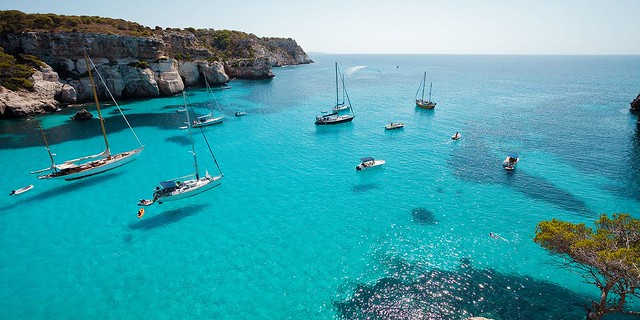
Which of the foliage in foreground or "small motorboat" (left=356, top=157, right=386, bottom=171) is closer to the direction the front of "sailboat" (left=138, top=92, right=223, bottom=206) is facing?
the small motorboat

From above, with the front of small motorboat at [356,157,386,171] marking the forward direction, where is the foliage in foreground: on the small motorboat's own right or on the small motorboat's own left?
on the small motorboat's own right

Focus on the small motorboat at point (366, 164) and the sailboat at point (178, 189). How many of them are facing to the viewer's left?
0

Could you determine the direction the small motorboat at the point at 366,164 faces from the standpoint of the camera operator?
facing away from the viewer and to the right of the viewer

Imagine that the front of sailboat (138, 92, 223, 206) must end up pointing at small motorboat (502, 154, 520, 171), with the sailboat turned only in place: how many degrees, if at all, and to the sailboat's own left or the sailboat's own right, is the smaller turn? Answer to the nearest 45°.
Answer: approximately 45° to the sailboat's own right

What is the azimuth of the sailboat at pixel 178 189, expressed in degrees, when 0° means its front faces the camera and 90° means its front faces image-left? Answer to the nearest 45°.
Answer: approximately 225°
